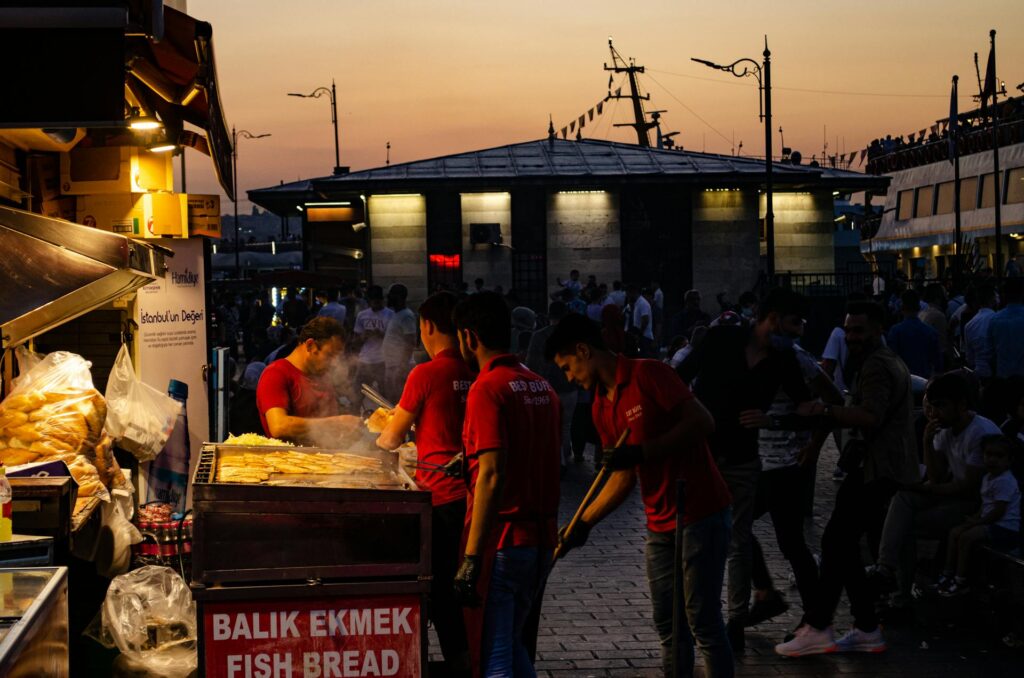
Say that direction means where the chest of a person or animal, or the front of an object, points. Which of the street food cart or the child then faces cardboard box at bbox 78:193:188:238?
the child

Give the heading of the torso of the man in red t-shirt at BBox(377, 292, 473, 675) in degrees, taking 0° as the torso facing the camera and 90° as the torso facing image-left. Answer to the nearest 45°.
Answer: approximately 135°

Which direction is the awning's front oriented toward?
to the viewer's right

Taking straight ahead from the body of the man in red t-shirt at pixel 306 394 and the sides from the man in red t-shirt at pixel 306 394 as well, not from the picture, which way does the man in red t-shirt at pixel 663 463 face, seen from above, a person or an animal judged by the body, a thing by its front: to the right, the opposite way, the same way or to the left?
to the right

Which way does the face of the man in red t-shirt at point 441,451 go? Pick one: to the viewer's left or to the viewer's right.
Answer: to the viewer's left

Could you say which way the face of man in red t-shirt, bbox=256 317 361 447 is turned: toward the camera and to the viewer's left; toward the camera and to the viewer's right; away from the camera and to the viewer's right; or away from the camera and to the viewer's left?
toward the camera and to the viewer's right

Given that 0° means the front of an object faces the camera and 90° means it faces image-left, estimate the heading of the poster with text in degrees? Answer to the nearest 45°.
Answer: approximately 0°

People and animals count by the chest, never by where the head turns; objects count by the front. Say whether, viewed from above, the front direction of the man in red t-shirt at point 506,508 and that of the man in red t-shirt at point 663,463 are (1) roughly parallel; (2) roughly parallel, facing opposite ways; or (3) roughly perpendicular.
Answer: roughly perpendicular

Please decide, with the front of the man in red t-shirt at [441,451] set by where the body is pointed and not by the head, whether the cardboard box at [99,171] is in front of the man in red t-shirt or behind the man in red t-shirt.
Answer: in front
